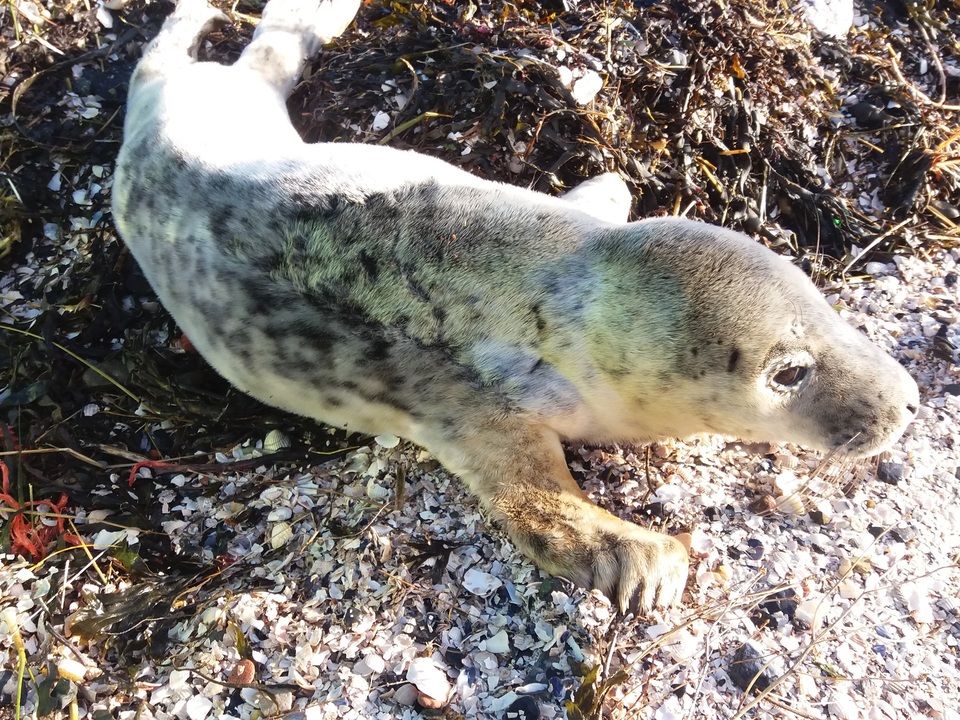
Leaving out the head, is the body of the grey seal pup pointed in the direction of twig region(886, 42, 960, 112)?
no

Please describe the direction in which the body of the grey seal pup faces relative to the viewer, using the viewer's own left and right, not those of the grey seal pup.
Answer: facing the viewer and to the right of the viewer

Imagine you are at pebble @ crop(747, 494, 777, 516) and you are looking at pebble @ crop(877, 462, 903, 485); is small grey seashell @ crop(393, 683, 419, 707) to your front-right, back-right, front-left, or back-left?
back-right

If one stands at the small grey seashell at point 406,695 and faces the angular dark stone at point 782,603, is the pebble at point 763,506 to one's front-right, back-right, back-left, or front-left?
front-left

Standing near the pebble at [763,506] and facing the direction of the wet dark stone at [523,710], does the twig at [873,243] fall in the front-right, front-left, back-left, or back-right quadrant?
back-right

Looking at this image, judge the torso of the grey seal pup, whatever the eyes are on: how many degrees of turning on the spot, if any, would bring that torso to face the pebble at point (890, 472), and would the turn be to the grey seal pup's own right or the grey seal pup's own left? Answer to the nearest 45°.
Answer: approximately 45° to the grey seal pup's own left

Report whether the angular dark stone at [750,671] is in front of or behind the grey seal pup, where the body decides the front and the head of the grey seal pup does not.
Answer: in front

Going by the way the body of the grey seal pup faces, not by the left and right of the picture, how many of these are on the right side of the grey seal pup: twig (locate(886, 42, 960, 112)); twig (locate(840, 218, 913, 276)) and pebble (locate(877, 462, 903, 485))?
0
